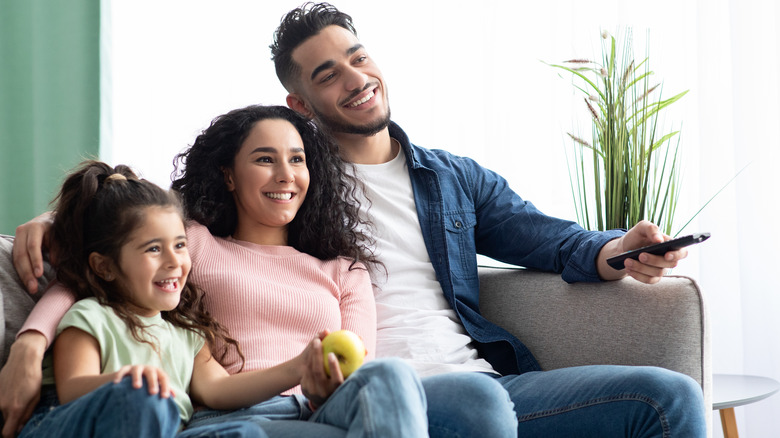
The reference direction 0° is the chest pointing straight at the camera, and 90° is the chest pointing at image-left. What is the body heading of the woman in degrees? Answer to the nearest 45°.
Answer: approximately 315°

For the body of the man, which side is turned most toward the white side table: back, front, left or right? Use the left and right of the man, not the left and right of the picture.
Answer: left

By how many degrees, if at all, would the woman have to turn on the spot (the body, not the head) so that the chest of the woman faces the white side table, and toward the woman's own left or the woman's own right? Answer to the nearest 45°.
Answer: approximately 45° to the woman's own left

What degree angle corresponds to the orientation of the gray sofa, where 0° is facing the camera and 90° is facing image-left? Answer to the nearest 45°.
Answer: approximately 0°
